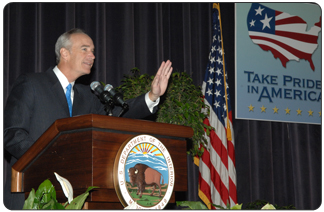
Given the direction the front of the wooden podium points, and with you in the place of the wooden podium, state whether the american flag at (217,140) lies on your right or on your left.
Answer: on your left

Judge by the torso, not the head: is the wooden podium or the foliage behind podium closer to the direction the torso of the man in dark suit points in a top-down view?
the wooden podium

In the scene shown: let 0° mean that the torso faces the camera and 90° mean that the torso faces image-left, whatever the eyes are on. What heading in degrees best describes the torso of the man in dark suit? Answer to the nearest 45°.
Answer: approximately 315°

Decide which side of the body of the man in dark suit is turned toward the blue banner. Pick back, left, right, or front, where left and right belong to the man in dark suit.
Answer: left

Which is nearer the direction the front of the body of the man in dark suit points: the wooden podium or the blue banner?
the wooden podium

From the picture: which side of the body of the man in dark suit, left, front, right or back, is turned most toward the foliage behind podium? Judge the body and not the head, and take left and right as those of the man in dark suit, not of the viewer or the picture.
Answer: left

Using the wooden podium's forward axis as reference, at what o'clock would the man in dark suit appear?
The man in dark suit is roughly at 7 o'clock from the wooden podium.

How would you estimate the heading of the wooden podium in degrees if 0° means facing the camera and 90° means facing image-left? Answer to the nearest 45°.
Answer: approximately 315°

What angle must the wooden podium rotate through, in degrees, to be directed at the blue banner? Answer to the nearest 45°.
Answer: approximately 90° to its left

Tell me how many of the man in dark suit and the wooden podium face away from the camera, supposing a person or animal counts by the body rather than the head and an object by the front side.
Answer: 0

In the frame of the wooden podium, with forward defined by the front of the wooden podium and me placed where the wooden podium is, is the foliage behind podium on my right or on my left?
on my left
